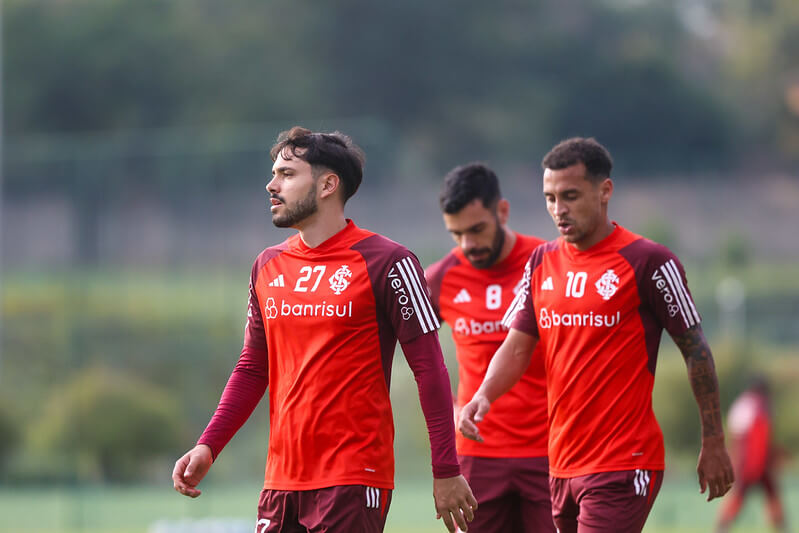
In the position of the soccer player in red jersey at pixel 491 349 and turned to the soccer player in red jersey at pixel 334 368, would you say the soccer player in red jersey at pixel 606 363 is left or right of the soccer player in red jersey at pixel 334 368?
left

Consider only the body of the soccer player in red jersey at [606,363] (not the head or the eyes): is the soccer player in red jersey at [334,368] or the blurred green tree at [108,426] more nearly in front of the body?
the soccer player in red jersey

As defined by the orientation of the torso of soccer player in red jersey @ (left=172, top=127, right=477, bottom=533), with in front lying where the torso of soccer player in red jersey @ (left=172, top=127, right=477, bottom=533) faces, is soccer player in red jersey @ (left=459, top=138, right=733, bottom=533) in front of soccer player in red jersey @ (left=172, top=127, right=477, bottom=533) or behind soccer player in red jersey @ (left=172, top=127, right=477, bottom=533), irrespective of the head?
behind

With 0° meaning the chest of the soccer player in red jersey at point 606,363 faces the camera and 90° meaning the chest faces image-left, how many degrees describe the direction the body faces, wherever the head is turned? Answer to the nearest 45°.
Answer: approximately 45°

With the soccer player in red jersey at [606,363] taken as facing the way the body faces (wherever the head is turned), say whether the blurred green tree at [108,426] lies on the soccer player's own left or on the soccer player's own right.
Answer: on the soccer player's own right

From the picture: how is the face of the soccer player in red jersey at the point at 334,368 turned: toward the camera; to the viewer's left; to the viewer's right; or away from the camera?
to the viewer's left

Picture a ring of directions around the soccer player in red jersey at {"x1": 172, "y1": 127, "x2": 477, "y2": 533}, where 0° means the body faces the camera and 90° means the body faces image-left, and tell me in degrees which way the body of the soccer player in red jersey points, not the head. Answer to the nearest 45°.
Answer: approximately 45°

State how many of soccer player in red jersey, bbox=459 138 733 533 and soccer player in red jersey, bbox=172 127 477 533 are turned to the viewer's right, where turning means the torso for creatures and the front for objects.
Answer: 0
